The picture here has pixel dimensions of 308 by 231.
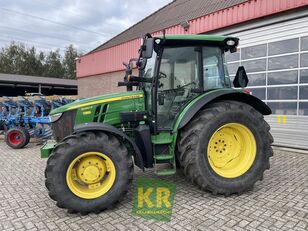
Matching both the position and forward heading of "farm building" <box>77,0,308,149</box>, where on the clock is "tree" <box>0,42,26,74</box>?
The tree is roughly at 3 o'clock from the farm building.

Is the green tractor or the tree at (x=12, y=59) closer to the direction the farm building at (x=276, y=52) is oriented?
the green tractor

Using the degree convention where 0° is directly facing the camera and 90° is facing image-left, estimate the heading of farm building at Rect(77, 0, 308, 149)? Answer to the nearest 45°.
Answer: approximately 45°

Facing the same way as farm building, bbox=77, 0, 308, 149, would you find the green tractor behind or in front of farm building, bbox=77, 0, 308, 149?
in front
